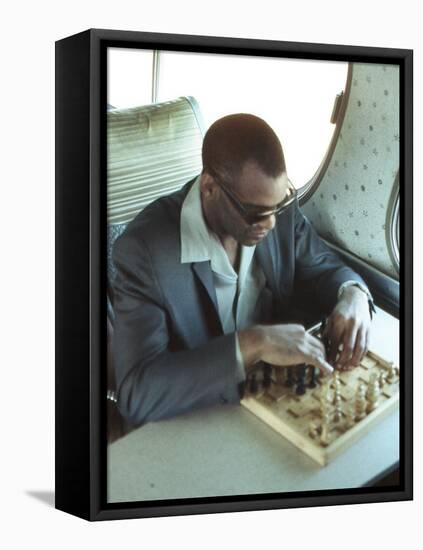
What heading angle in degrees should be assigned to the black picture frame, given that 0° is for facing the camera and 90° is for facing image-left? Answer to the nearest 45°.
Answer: approximately 315°
